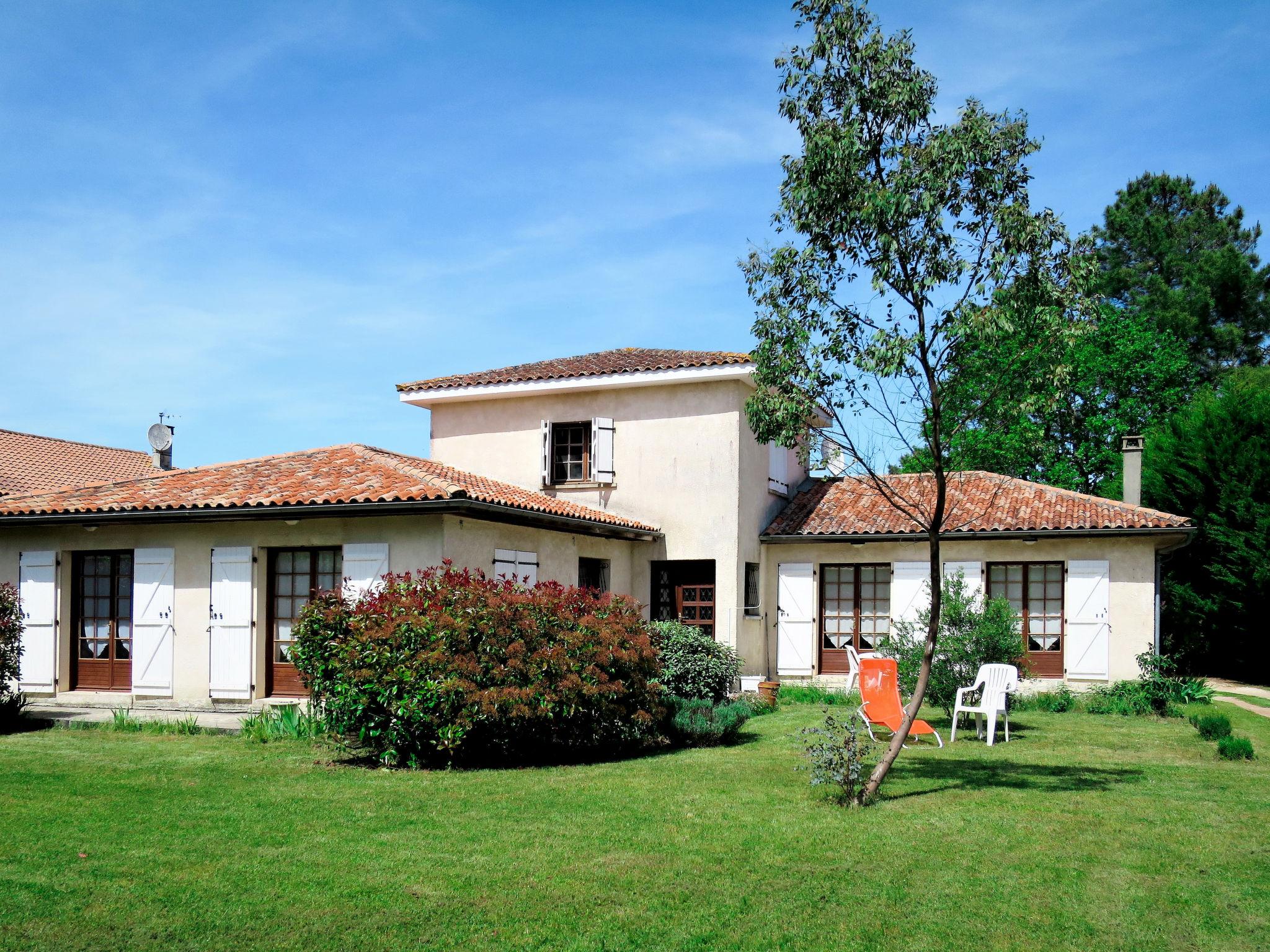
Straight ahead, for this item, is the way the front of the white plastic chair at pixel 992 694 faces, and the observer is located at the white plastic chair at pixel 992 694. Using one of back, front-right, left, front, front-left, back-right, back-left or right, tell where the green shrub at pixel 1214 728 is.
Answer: back-left

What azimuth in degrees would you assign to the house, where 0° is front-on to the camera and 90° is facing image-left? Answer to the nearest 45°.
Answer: approximately 0°

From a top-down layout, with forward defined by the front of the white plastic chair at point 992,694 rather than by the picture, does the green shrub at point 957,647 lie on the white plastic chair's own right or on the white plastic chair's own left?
on the white plastic chair's own right

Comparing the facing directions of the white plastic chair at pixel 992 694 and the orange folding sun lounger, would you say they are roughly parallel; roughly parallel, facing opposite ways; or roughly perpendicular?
roughly perpendicular

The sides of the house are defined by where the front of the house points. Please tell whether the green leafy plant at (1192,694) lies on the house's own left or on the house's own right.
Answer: on the house's own left

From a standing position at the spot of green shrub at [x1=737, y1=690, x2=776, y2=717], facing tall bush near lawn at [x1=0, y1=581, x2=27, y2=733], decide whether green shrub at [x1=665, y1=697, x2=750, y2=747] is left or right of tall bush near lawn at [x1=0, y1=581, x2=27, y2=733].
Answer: left

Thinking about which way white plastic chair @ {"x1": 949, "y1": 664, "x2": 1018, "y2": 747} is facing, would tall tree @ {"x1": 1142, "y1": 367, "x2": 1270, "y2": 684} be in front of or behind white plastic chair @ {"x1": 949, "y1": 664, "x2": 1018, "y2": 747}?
behind

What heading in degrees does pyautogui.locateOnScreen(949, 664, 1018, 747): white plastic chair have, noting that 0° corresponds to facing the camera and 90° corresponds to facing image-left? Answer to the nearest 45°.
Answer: approximately 45°
